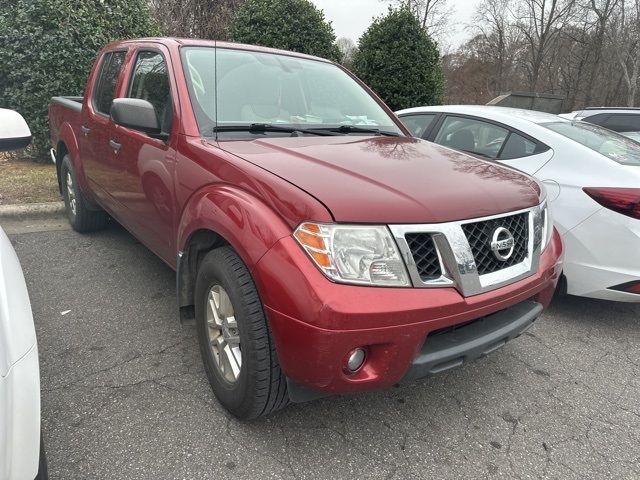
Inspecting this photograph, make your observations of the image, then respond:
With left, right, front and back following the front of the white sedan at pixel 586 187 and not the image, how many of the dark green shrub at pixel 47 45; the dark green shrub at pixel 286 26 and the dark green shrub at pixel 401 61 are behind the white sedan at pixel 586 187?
0

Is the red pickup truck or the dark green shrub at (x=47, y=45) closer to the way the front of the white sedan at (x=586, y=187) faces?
the dark green shrub

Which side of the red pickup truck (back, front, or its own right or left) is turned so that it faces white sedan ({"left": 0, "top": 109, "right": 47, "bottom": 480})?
right

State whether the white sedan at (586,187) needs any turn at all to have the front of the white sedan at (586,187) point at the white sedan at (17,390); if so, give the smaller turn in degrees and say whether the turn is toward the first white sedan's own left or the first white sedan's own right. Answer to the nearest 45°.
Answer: approximately 90° to the first white sedan's own left

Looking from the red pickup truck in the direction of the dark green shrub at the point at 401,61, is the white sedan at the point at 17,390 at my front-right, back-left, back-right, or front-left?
back-left

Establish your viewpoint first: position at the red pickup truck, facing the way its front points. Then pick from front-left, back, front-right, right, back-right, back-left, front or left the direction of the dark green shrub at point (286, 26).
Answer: back-left

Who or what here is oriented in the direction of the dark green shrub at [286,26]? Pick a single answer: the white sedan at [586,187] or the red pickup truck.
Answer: the white sedan

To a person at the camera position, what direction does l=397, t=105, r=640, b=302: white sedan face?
facing away from the viewer and to the left of the viewer

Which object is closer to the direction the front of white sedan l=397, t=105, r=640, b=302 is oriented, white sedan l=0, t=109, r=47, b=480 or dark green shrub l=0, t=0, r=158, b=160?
the dark green shrub

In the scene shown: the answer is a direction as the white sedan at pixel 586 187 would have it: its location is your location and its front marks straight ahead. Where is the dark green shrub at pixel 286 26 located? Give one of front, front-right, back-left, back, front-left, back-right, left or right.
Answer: front

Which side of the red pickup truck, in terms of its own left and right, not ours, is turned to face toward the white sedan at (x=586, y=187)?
left

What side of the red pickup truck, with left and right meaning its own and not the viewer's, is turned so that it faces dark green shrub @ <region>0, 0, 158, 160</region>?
back

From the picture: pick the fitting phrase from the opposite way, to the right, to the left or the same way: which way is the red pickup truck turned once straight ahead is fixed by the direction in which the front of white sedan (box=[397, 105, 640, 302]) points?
the opposite way

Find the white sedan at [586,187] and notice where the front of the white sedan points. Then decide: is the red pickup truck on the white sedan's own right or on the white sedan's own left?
on the white sedan's own left

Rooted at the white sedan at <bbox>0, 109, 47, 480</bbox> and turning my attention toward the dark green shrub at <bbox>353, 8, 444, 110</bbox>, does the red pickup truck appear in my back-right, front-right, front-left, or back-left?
front-right

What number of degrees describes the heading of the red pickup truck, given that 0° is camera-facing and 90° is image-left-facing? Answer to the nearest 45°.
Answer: approximately 315°

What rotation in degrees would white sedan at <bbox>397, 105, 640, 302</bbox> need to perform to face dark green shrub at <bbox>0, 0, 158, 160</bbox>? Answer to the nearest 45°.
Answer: approximately 45° to its left

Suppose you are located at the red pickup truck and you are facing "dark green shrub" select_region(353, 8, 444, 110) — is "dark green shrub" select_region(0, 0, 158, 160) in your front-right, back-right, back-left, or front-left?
front-left

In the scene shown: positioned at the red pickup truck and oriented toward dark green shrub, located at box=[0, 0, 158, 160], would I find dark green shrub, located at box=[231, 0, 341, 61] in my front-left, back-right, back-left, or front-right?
front-right
